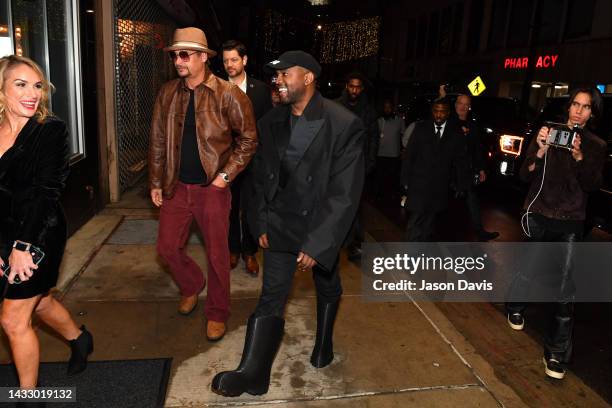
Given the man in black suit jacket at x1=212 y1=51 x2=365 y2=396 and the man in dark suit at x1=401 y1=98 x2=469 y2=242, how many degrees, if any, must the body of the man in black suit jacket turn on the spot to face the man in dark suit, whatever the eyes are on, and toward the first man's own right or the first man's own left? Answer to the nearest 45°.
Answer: approximately 180°

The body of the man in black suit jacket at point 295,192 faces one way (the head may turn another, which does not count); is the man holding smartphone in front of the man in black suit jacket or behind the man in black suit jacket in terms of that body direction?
behind

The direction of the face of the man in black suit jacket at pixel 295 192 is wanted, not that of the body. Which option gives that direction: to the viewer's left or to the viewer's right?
to the viewer's left

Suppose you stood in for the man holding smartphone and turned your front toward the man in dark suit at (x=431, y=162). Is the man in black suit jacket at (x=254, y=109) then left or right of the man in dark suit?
left

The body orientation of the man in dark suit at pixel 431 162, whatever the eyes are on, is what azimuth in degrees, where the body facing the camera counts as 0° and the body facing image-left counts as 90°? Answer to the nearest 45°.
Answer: approximately 0°

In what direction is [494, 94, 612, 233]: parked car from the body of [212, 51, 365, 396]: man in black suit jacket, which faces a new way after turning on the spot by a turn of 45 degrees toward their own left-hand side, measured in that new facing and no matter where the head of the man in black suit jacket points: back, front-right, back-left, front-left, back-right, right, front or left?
back-left

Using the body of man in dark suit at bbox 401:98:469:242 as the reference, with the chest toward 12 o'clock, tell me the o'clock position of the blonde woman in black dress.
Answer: The blonde woman in black dress is roughly at 1 o'clock from the man in dark suit.

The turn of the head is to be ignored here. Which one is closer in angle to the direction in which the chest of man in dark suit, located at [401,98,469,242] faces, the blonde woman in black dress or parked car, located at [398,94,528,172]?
the blonde woman in black dress

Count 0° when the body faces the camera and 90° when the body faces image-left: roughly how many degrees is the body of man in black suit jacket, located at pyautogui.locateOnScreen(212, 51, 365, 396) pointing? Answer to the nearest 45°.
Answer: approximately 45°

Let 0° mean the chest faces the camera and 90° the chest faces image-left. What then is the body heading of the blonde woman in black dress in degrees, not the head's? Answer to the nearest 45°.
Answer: approximately 45°
